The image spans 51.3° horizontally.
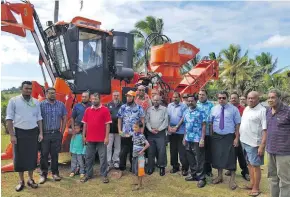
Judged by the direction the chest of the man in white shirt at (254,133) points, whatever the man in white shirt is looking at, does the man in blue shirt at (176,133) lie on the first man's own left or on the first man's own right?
on the first man's own right

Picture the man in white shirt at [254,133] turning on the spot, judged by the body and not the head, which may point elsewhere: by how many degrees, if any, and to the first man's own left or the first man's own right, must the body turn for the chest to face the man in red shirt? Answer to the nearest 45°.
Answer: approximately 45° to the first man's own right

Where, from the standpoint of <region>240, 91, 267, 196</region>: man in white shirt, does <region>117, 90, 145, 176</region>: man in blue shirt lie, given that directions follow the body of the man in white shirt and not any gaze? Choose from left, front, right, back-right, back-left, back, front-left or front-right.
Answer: front-right

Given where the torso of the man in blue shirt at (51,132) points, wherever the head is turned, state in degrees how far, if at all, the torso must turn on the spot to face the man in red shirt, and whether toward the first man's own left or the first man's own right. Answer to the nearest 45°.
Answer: approximately 90° to the first man's own left

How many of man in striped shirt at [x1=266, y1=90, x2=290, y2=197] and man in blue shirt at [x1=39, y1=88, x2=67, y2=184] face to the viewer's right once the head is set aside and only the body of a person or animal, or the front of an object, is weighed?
0

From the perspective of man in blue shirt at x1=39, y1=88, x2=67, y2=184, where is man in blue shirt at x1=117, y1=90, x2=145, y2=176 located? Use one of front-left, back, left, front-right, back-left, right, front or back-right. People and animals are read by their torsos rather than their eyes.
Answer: left

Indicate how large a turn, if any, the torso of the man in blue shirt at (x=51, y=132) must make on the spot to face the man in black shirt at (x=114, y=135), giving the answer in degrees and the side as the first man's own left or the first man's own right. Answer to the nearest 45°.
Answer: approximately 90° to the first man's own left

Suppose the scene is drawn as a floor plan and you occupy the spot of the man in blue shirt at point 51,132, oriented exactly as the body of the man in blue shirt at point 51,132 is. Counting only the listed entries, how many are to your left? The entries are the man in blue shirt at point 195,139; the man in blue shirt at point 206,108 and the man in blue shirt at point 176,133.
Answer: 3

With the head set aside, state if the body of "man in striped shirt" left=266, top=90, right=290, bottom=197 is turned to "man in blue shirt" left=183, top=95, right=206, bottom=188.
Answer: no

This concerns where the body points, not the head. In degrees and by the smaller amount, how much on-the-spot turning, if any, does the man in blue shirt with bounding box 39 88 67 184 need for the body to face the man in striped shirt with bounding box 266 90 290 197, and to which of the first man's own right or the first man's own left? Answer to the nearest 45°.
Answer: approximately 45° to the first man's own left

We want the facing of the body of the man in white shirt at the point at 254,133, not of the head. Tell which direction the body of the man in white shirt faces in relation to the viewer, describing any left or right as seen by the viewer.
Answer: facing the viewer and to the left of the viewer

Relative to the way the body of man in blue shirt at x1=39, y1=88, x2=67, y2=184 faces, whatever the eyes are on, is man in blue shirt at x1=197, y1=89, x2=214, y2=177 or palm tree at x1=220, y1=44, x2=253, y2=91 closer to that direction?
the man in blue shirt

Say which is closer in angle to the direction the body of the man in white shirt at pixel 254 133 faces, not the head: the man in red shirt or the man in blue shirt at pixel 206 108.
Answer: the man in red shirt

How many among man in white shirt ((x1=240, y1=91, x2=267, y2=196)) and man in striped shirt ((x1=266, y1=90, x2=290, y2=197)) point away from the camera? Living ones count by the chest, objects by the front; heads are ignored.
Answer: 0

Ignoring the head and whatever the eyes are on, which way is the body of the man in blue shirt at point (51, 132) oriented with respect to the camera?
toward the camera
